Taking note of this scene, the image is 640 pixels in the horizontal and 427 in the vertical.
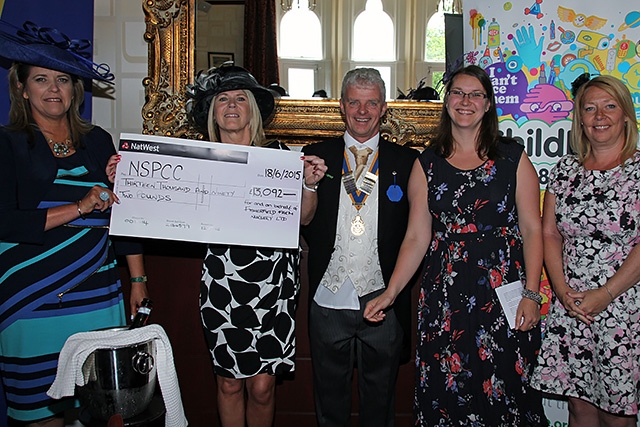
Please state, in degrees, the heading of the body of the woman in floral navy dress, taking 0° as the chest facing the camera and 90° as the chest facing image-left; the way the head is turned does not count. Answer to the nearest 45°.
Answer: approximately 0°

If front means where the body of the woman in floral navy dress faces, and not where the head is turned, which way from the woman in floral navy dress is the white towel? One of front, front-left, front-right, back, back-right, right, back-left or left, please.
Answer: front-right

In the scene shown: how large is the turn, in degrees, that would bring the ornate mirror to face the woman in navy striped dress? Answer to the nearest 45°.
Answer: approximately 45° to its right

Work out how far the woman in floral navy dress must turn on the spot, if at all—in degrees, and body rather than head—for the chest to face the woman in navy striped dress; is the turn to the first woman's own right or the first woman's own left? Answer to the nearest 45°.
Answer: approximately 90° to the first woman's own right

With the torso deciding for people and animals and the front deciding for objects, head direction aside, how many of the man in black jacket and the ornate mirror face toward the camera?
2

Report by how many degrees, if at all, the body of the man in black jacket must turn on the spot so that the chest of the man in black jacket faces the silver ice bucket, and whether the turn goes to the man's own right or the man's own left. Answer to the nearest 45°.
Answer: approximately 45° to the man's own right

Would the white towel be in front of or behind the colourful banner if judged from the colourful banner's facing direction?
in front

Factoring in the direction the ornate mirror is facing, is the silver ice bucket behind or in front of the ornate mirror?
in front
